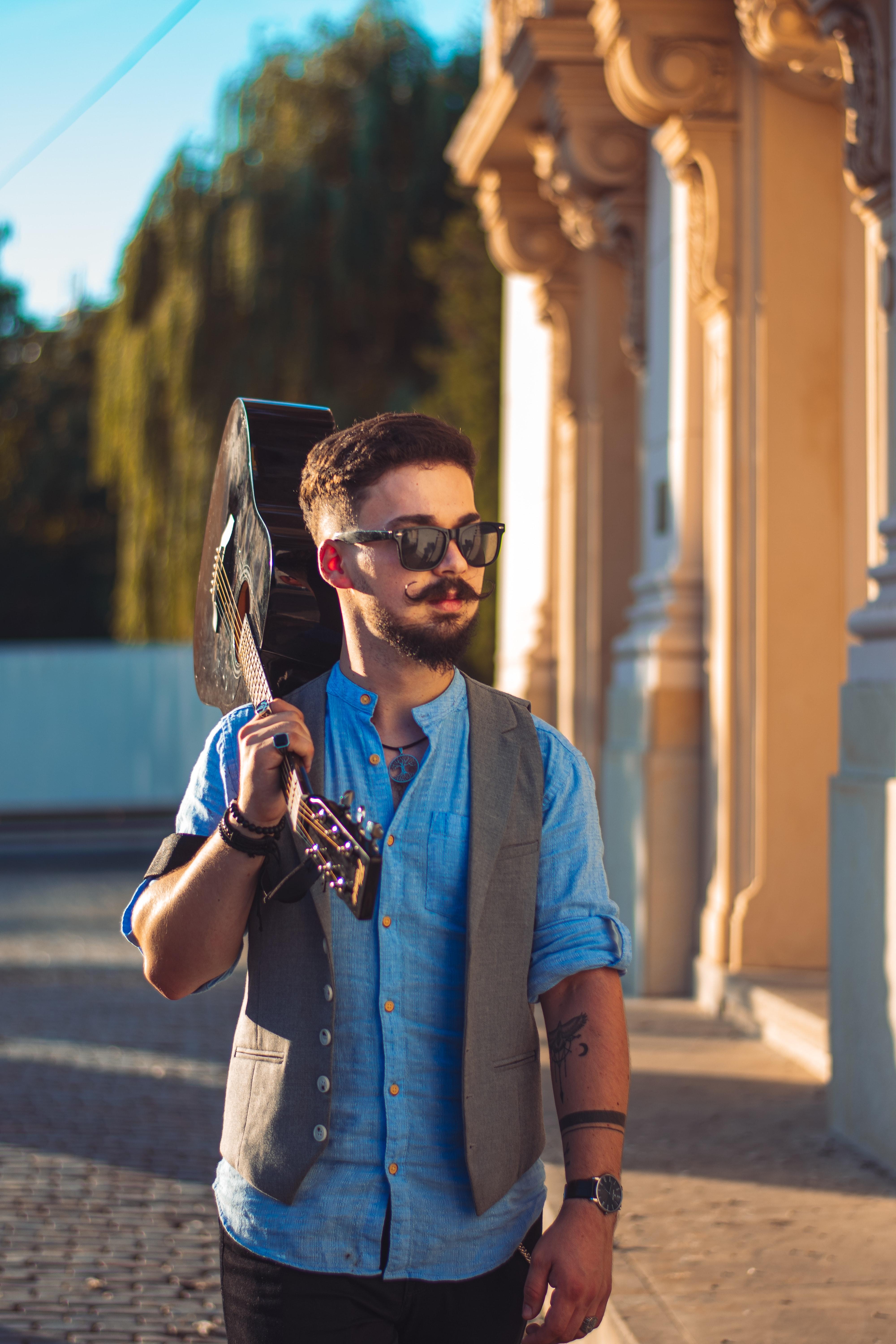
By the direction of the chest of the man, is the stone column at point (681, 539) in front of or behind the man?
behind

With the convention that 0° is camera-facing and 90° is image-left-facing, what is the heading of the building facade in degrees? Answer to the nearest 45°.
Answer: approximately 90°

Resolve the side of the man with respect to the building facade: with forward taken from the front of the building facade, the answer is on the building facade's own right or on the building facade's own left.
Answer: on the building facade's own left

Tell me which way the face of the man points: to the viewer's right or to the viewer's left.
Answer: to the viewer's right

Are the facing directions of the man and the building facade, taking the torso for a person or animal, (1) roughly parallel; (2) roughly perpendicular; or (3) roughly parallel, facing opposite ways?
roughly perpendicular

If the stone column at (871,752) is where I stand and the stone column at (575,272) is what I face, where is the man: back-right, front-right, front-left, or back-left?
back-left

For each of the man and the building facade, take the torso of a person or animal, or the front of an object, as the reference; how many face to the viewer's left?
1

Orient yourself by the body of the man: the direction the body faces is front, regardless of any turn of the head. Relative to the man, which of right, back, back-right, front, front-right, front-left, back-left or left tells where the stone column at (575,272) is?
back

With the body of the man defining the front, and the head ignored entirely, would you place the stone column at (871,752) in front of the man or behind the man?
behind

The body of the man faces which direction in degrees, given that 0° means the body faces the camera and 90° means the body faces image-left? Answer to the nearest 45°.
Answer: approximately 0°
